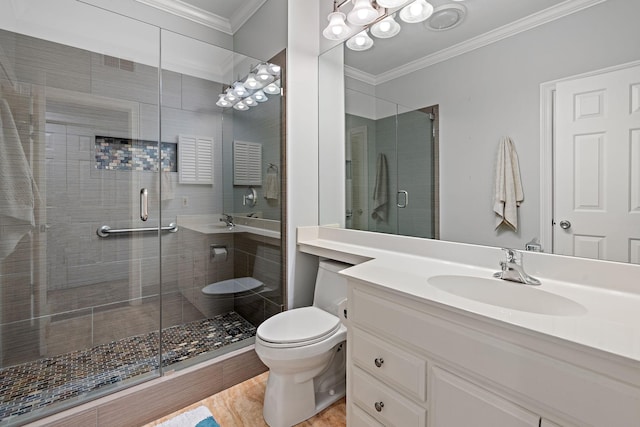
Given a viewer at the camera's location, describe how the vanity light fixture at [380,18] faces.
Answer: facing the viewer and to the left of the viewer

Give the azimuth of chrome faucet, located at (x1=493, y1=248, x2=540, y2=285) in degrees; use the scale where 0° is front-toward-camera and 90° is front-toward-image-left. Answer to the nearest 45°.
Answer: approximately 45°

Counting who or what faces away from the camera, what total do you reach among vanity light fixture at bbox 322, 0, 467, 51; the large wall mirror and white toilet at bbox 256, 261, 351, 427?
0

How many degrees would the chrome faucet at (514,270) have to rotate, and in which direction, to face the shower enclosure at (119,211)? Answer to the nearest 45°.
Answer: approximately 45° to its right

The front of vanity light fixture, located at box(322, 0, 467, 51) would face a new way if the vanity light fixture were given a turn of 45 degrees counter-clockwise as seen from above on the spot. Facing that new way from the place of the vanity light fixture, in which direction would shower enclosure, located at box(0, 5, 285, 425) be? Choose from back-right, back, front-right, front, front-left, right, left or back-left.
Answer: right

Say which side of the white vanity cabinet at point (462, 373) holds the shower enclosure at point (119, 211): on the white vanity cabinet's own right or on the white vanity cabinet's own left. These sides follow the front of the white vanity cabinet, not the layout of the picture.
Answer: on the white vanity cabinet's own right

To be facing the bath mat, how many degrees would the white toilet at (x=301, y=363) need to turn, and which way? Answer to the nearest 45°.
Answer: approximately 45° to its right

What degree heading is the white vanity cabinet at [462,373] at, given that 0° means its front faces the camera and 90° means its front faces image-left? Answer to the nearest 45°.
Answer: approximately 45°

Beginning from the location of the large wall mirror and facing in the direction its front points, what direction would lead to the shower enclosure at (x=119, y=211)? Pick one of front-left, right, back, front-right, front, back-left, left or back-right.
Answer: front-right
